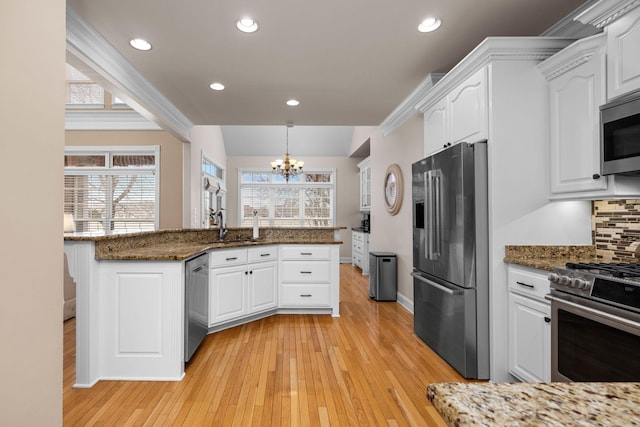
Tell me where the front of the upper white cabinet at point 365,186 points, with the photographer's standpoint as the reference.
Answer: facing to the left of the viewer

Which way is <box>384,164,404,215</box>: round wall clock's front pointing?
to the viewer's left

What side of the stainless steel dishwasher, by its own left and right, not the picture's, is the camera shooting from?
right

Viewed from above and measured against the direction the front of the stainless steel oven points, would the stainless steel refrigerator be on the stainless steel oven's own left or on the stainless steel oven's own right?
on the stainless steel oven's own right

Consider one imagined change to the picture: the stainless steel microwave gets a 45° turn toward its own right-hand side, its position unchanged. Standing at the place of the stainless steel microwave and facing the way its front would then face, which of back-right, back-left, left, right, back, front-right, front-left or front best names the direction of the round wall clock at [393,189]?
front-right
